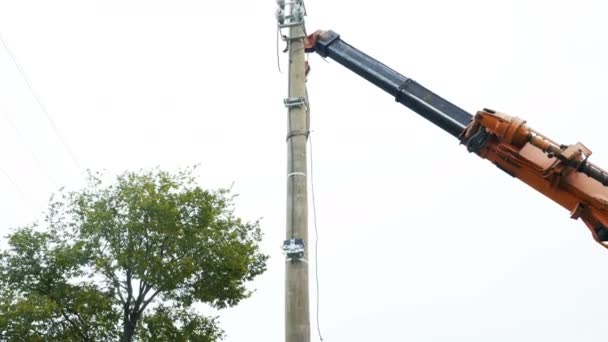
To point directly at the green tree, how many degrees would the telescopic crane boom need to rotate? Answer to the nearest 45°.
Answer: approximately 45° to its right

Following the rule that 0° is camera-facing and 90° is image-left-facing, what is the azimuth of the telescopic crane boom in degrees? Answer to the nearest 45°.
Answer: approximately 90°
